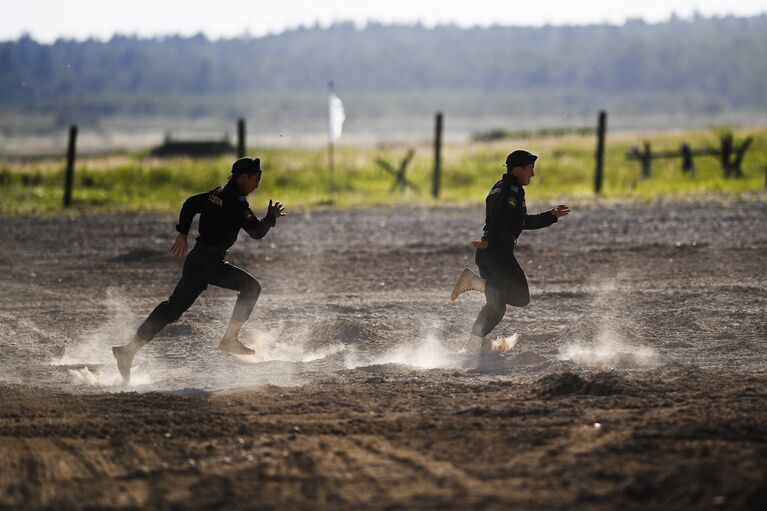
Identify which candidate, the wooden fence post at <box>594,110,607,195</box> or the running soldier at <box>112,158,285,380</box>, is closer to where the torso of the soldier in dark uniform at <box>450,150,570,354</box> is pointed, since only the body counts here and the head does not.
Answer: the wooden fence post

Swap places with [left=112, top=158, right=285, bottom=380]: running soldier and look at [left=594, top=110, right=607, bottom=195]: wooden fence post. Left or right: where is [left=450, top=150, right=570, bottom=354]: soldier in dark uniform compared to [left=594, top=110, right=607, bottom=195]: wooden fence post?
right

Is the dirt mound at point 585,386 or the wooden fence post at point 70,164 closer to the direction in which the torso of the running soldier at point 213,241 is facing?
the dirt mound

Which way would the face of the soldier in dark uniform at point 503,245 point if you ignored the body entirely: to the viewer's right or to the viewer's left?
to the viewer's right

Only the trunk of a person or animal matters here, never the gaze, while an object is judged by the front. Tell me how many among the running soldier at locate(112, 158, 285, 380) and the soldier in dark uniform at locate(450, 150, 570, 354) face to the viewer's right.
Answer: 2

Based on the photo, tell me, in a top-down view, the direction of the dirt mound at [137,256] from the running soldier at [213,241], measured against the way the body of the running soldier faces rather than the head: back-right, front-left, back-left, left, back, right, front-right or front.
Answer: left

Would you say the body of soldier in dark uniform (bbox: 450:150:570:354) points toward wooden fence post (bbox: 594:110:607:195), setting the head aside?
no

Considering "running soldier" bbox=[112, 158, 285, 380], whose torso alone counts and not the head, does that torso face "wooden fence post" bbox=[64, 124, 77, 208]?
no

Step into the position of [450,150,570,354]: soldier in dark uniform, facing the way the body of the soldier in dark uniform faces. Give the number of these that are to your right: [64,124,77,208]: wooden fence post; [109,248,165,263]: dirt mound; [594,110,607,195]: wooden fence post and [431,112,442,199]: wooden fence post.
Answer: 0

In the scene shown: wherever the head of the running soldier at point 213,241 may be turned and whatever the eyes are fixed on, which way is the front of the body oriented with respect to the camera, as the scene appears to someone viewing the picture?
to the viewer's right

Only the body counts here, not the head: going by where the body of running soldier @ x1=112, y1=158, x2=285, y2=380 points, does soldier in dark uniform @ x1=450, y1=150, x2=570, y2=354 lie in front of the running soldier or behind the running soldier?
in front

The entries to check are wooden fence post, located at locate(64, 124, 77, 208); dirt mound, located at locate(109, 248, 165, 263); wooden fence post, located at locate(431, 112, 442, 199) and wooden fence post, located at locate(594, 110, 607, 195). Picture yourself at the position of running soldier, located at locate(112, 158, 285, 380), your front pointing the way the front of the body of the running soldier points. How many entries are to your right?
0

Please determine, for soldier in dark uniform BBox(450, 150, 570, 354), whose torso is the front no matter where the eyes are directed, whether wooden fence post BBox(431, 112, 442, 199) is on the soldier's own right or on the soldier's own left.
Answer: on the soldier's own left

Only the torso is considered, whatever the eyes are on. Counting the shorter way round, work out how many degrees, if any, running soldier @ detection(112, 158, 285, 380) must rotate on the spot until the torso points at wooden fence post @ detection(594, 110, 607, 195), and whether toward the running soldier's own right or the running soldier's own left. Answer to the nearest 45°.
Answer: approximately 45° to the running soldier's own left

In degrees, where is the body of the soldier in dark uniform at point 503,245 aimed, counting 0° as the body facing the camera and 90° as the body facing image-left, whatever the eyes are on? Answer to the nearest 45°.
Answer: approximately 270°

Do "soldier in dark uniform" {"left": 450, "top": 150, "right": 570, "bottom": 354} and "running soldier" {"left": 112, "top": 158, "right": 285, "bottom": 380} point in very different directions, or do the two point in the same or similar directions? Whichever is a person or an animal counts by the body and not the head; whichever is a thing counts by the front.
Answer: same or similar directions

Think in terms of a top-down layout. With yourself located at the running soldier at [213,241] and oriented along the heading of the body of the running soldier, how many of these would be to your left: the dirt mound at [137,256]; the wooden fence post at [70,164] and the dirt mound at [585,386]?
2

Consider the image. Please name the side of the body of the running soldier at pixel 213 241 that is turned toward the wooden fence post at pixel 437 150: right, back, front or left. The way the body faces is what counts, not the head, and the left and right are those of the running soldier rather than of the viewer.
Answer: left
